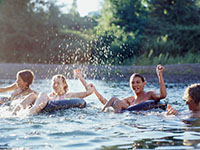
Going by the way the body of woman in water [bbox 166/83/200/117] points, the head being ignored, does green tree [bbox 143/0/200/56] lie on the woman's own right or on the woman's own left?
on the woman's own right

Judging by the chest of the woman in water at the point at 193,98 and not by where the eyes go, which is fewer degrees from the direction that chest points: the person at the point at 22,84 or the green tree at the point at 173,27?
the person

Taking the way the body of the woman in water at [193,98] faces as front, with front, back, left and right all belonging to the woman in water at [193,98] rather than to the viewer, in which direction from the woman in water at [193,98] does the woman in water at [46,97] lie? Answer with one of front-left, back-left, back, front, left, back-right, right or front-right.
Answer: front

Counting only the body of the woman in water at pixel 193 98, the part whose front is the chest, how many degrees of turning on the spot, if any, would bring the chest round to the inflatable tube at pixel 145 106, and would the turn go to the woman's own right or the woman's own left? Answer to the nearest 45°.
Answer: approximately 45° to the woman's own right

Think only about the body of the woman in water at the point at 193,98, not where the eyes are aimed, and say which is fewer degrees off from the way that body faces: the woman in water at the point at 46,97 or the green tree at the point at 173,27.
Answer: the woman in water

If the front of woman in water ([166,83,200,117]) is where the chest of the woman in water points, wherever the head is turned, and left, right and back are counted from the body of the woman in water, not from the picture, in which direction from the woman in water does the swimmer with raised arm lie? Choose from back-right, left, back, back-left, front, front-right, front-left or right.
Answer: front-right

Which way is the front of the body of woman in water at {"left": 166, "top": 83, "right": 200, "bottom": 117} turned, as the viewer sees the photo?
to the viewer's left

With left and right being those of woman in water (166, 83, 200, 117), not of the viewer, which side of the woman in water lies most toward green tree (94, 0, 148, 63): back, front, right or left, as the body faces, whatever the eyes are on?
right

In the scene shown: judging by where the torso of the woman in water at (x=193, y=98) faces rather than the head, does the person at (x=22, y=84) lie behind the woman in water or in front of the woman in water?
in front

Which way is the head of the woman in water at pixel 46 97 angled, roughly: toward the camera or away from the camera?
toward the camera

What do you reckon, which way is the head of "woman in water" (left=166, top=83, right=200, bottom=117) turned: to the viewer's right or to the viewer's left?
to the viewer's left

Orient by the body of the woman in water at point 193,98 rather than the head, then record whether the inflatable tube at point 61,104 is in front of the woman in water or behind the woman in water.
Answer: in front
